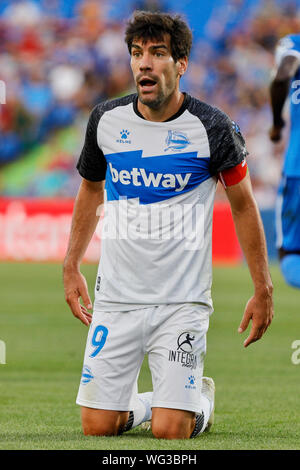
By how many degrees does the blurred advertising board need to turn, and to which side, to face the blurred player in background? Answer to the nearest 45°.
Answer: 0° — it already faces them

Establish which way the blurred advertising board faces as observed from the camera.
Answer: facing the viewer
